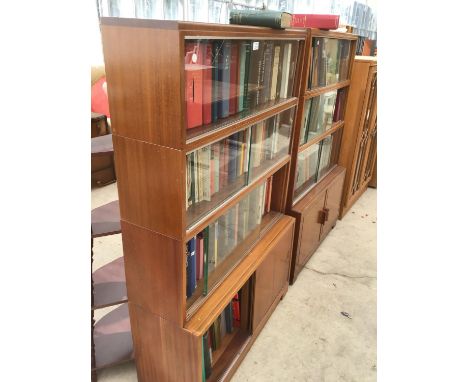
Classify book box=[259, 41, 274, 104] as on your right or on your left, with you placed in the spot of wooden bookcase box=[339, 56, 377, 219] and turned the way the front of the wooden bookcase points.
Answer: on your right

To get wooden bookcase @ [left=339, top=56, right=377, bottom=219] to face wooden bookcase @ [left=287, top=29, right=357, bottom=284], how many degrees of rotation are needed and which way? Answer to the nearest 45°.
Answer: approximately 45° to its right

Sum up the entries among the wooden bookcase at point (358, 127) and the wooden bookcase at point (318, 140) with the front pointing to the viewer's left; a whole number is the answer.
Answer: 0

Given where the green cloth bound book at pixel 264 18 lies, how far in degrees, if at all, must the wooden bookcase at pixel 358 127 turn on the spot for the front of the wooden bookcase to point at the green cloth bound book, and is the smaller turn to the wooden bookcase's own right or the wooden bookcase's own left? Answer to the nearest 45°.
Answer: approximately 45° to the wooden bookcase's own right

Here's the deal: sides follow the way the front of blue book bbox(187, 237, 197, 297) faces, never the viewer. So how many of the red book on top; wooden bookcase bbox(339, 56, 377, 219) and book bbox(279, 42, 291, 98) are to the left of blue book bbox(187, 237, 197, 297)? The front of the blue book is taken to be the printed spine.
3

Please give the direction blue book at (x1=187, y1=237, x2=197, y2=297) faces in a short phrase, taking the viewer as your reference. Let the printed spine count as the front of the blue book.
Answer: facing the viewer and to the right of the viewer

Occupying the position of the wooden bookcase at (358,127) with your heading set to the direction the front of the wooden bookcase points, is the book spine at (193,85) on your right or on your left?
on your right

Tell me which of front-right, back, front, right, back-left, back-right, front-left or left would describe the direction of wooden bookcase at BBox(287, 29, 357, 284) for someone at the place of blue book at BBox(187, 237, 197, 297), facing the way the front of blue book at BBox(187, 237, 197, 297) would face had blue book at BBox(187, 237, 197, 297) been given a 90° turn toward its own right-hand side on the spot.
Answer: back

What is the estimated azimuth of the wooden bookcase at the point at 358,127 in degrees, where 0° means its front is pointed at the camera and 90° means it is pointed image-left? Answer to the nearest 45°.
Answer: approximately 315°

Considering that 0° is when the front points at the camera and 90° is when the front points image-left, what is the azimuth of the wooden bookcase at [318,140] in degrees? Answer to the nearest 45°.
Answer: approximately 315°

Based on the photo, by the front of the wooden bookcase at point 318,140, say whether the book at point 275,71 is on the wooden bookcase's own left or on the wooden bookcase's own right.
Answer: on the wooden bookcase's own right

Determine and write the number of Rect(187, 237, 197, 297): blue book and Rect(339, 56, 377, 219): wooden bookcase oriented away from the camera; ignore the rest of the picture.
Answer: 0
